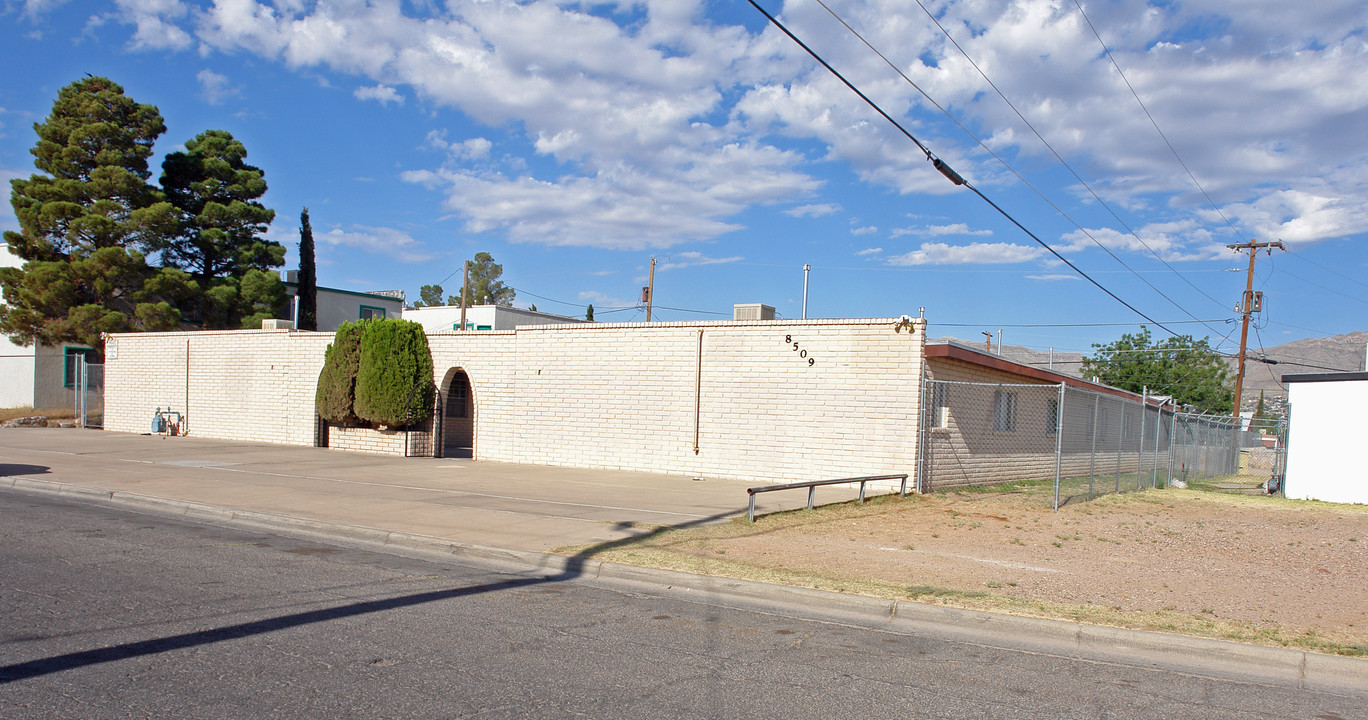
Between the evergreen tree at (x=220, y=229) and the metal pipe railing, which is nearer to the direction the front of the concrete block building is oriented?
the metal pipe railing

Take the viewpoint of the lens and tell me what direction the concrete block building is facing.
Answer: facing the viewer and to the left of the viewer

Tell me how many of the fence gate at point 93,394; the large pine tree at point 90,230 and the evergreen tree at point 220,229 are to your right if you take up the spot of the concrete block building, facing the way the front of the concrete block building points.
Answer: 3

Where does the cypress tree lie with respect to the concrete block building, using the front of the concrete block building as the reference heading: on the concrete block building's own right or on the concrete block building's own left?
on the concrete block building's own right

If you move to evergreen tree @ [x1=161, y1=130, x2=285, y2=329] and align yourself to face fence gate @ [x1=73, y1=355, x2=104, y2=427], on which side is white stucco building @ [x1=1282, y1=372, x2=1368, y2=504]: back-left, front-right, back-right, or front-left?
front-left

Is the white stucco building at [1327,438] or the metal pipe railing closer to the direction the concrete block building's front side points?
the metal pipe railing

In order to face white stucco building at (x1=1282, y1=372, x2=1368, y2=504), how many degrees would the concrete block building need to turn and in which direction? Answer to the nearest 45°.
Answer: approximately 135° to its left

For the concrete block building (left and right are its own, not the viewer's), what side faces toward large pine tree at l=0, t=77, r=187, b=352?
right

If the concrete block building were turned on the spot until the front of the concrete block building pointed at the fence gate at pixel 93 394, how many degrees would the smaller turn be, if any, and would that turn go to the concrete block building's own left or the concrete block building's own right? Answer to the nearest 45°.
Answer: approximately 90° to the concrete block building's own right

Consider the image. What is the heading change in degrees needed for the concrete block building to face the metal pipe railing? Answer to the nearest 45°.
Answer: approximately 45° to its left
